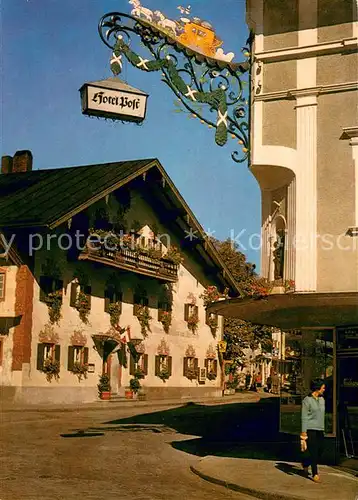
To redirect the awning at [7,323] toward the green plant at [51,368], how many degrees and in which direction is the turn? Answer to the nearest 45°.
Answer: approximately 45° to its left

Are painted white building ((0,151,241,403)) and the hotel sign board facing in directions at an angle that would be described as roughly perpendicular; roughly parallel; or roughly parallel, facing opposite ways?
roughly parallel

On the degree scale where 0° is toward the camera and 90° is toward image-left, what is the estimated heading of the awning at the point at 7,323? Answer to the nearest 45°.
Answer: approximately 315°

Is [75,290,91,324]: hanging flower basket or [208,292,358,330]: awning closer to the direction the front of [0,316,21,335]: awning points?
the awning

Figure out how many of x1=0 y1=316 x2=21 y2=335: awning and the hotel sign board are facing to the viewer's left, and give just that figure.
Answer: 0

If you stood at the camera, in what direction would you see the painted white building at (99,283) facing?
facing the viewer and to the right of the viewer

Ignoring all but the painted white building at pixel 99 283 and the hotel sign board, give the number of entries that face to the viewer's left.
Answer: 0

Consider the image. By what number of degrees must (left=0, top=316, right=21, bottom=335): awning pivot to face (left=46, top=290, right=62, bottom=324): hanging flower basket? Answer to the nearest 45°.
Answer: approximately 90° to its left

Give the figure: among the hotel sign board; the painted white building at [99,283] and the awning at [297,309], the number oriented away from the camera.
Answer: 0

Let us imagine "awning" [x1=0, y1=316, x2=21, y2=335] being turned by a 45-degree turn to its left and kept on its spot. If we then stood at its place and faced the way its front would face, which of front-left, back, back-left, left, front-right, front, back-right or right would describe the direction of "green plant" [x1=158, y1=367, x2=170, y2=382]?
front-left

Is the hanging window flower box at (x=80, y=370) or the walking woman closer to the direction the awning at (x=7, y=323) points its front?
the walking woman

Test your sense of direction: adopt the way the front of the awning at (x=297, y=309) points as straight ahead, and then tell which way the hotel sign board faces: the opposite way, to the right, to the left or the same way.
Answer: to the left
